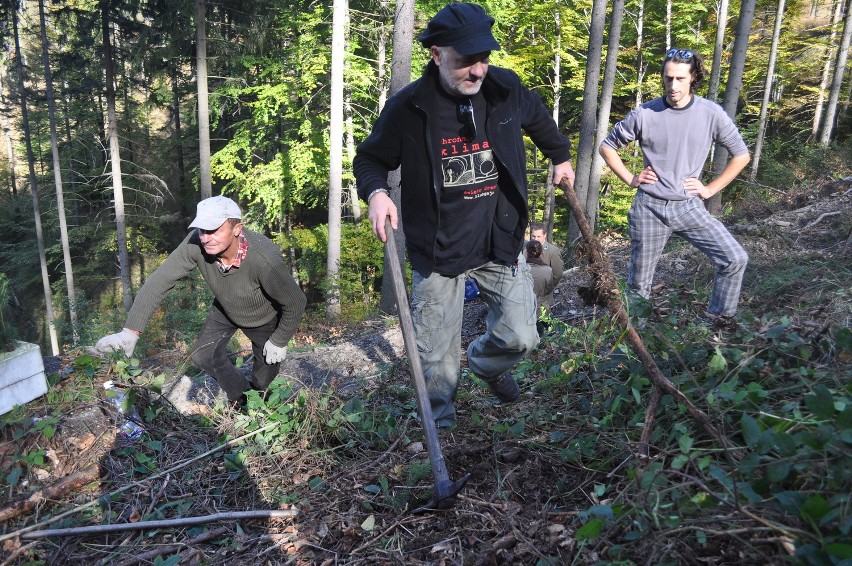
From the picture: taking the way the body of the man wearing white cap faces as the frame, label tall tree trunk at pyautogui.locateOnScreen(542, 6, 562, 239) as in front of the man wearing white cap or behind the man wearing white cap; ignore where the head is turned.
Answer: behind

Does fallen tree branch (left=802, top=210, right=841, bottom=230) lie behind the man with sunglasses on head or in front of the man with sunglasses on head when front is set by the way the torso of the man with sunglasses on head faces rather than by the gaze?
behind

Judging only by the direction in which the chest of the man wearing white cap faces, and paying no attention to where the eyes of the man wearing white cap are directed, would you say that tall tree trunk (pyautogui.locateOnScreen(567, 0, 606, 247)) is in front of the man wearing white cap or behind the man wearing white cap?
behind

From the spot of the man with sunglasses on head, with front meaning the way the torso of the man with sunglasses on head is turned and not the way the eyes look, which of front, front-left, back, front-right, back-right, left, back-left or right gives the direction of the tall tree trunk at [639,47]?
back

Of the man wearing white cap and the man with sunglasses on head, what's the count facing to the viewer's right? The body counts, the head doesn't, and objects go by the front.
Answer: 0

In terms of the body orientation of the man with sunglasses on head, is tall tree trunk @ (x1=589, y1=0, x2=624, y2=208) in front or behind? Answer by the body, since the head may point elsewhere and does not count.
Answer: behind

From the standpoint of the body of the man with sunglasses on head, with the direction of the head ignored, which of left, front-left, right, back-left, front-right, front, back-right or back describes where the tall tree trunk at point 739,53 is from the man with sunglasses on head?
back

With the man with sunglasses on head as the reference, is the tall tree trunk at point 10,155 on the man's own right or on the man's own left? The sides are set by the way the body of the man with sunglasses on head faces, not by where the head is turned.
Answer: on the man's own right

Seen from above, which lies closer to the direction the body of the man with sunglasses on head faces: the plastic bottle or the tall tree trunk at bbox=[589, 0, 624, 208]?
the plastic bottle

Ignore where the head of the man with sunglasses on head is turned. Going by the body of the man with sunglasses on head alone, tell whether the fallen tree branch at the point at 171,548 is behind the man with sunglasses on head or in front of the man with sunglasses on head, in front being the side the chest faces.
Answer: in front

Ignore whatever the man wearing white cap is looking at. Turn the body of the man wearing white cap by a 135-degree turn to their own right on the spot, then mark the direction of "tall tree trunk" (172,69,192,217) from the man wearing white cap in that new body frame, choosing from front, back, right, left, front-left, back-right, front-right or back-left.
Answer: front

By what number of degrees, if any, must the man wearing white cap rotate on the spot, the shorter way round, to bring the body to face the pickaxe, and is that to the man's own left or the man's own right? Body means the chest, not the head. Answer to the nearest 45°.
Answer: approximately 45° to the man's own left

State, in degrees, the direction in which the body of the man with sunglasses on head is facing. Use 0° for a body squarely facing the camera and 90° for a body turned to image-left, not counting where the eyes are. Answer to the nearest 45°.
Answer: approximately 0°
